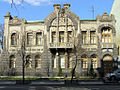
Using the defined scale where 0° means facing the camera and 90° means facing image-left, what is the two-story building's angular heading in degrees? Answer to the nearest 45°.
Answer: approximately 0°
